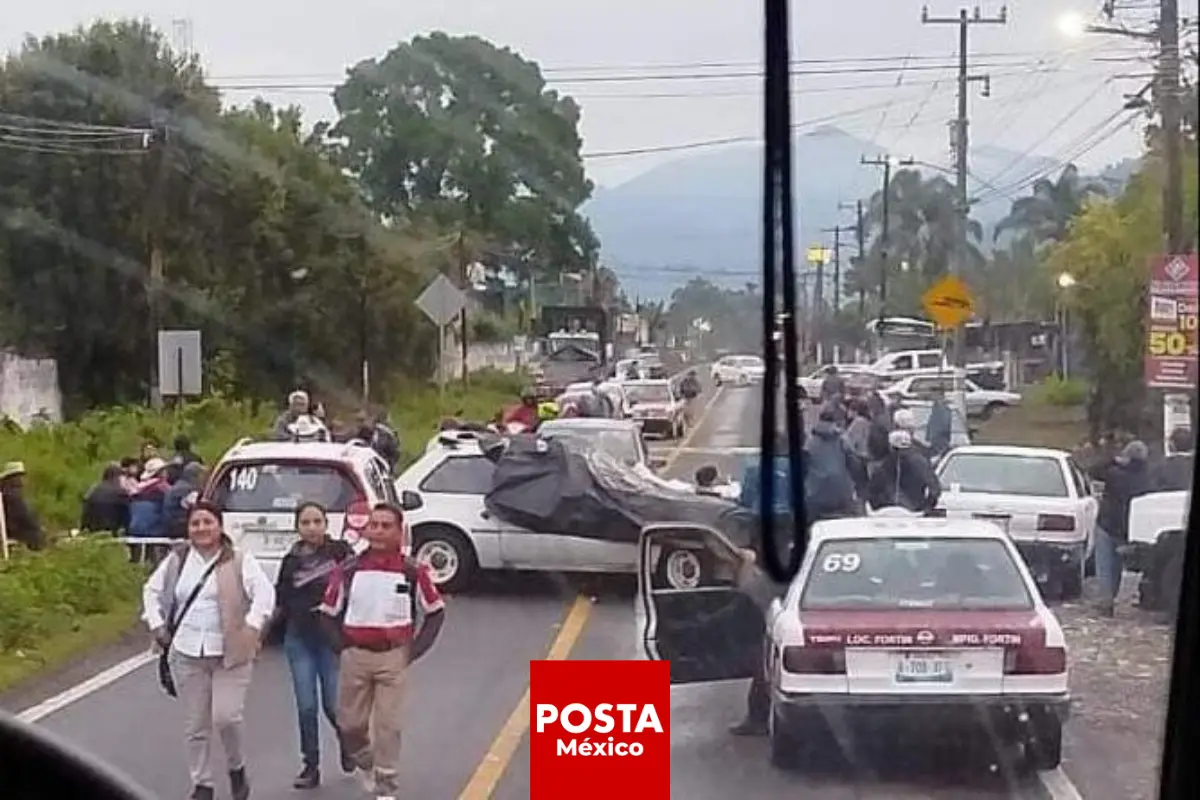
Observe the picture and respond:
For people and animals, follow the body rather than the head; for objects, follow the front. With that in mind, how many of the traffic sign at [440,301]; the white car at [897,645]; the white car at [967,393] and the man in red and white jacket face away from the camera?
2

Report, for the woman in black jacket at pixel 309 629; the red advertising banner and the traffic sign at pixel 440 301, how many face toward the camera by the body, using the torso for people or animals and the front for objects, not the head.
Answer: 2

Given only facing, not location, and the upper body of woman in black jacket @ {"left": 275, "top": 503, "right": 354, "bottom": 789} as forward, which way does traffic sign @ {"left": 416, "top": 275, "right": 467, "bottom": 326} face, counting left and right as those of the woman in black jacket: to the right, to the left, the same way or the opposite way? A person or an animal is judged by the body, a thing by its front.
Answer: the opposite way

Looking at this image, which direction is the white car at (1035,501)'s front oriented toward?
away from the camera

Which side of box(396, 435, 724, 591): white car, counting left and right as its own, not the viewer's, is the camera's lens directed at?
right

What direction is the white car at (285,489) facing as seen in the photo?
away from the camera

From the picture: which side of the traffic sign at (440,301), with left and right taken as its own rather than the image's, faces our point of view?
back

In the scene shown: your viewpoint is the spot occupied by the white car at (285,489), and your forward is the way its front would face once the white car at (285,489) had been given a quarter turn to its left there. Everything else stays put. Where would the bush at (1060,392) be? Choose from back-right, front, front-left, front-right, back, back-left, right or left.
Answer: back

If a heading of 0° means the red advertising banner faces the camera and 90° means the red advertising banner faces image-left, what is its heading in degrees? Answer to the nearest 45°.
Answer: approximately 0°

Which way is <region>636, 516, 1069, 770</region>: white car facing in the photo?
away from the camera
